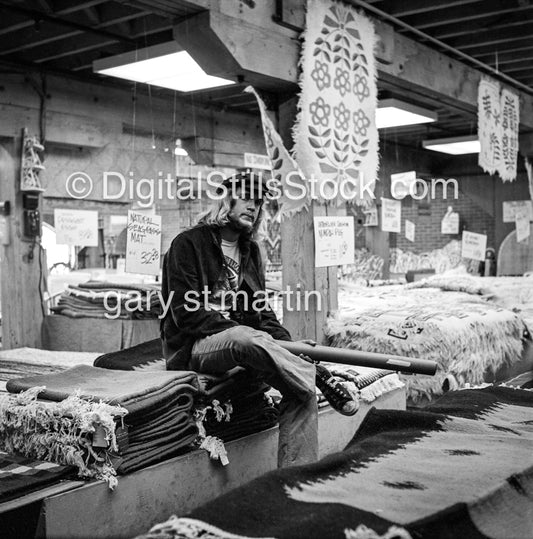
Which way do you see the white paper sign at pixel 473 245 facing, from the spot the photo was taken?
facing the viewer

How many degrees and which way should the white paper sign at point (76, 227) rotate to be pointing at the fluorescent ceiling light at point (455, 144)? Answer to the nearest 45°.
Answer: approximately 90° to its left

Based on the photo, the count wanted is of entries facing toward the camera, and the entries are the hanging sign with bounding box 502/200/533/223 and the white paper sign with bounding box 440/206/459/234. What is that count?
2

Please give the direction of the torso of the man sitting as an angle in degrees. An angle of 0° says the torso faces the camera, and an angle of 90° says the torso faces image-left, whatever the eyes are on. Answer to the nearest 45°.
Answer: approximately 315°

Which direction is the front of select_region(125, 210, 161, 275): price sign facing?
toward the camera

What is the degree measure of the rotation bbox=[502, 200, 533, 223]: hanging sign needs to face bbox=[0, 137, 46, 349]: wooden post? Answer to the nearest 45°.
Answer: approximately 45° to its right

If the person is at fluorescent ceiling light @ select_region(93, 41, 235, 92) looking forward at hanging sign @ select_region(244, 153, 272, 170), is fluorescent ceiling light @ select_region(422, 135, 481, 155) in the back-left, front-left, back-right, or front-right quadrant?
front-right

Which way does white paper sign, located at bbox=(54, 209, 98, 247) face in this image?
toward the camera

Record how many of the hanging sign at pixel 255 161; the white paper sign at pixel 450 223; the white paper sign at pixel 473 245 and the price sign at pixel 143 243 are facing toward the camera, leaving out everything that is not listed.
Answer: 4

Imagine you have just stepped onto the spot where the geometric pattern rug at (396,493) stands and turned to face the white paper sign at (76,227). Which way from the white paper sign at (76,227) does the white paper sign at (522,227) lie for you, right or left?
right

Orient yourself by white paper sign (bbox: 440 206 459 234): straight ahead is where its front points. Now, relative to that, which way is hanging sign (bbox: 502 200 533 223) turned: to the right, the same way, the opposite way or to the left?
the same way

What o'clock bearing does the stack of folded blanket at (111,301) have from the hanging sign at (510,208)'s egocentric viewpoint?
The stack of folded blanket is roughly at 1 o'clock from the hanging sign.

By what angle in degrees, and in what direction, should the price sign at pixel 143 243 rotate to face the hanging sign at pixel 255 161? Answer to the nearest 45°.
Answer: approximately 135° to its left

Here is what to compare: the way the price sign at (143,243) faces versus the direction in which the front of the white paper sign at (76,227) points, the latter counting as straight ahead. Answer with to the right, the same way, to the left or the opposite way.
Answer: the same way
